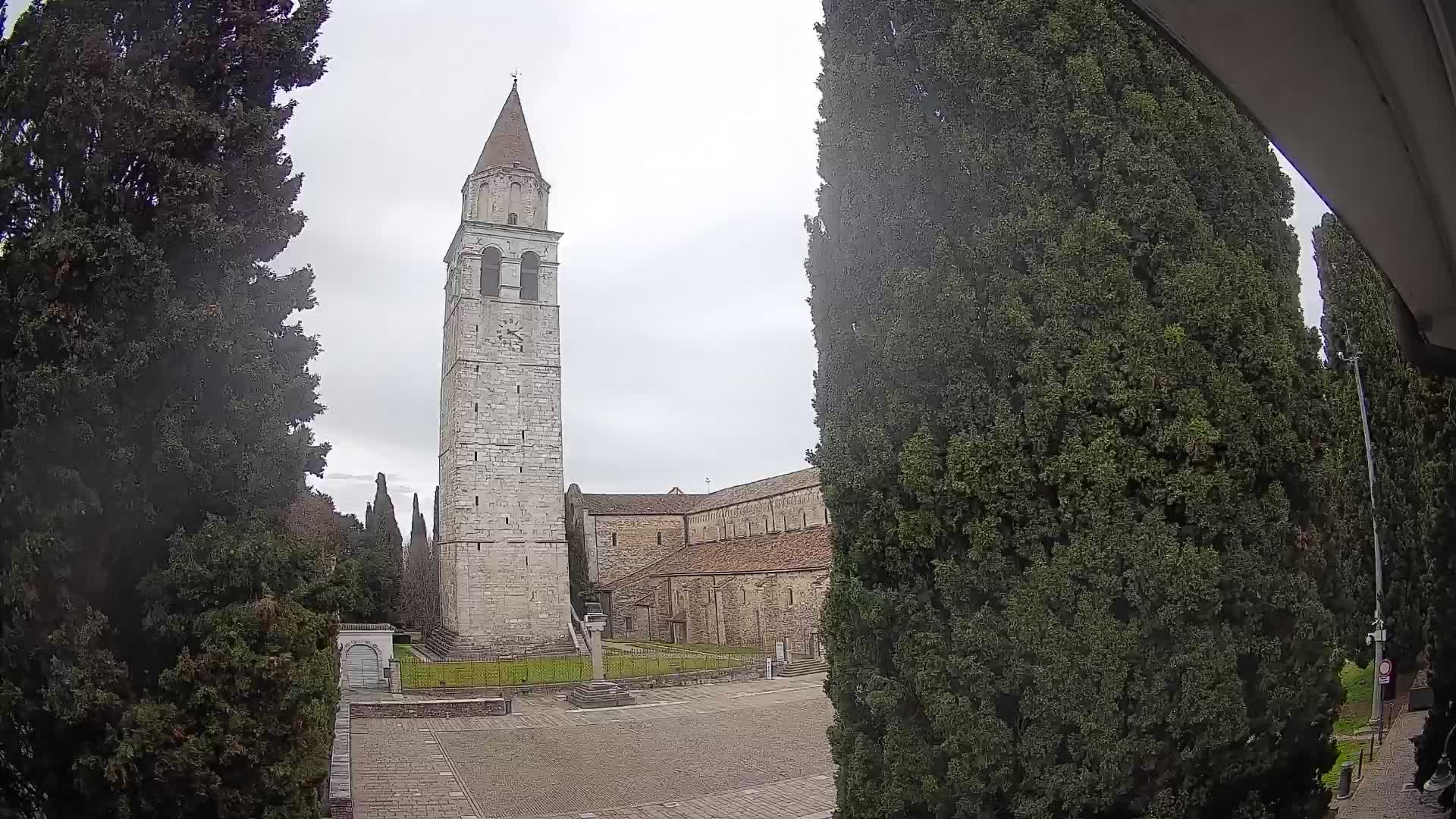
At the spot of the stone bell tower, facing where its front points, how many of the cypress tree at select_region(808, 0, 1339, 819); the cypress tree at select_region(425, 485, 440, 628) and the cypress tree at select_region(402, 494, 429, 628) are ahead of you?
1

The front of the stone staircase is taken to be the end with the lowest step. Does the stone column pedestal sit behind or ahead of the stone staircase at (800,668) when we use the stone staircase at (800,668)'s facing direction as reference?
ahead

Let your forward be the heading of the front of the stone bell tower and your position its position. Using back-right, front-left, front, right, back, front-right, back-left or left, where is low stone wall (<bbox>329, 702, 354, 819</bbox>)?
front

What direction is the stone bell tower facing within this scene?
toward the camera

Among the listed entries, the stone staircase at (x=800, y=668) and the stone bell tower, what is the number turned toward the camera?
2

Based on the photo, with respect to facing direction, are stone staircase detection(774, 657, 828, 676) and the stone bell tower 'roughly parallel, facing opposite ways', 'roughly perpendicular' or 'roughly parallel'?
roughly parallel

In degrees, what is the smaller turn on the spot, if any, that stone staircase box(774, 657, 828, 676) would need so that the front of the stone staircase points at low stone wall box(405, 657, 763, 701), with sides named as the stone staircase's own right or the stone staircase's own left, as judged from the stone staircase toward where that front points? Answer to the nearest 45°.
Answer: approximately 45° to the stone staircase's own right

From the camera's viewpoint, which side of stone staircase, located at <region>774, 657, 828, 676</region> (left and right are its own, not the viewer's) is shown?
front

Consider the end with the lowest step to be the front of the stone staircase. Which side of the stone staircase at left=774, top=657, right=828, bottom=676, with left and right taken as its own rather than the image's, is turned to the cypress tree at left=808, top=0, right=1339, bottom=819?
front

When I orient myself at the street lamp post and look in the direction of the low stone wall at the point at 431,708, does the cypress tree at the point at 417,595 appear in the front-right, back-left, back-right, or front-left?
front-right

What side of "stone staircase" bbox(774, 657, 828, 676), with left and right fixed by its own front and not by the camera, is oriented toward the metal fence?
right

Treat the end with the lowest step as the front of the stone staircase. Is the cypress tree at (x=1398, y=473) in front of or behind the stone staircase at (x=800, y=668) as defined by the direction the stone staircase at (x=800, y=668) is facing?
in front

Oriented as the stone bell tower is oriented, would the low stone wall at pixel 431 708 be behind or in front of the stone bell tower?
in front

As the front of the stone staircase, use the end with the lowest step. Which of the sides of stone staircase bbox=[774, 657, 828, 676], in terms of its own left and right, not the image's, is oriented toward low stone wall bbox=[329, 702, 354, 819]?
front
